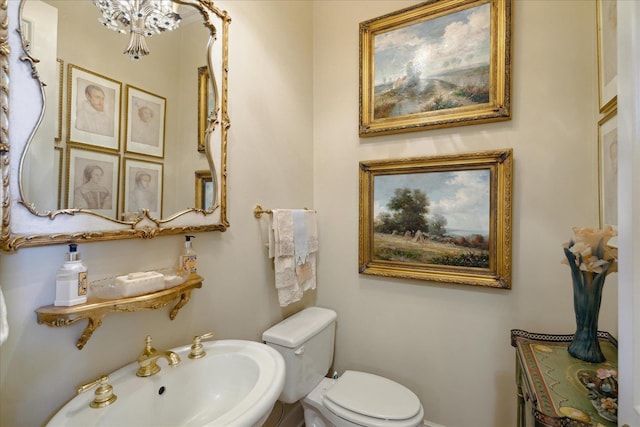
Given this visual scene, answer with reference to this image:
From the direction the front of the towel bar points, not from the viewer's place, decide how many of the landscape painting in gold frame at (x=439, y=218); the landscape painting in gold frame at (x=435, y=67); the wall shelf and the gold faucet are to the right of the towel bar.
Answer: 2

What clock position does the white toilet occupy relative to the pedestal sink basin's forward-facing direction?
The white toilet is roughly at 10 o'clock from the pedestal sink basin.

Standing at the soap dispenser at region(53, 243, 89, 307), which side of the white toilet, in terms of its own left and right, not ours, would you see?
right

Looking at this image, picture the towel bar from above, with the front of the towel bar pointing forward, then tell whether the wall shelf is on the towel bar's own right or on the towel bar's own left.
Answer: on the towel bar's own right

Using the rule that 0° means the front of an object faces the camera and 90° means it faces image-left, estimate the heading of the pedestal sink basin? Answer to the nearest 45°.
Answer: approximately 315°

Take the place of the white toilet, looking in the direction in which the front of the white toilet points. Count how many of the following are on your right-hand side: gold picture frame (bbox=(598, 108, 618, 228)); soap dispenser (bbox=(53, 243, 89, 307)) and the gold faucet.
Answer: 2

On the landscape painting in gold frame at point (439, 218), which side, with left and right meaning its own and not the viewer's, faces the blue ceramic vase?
left

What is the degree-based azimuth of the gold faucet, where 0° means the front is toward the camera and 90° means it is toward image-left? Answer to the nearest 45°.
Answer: approximately 315°
